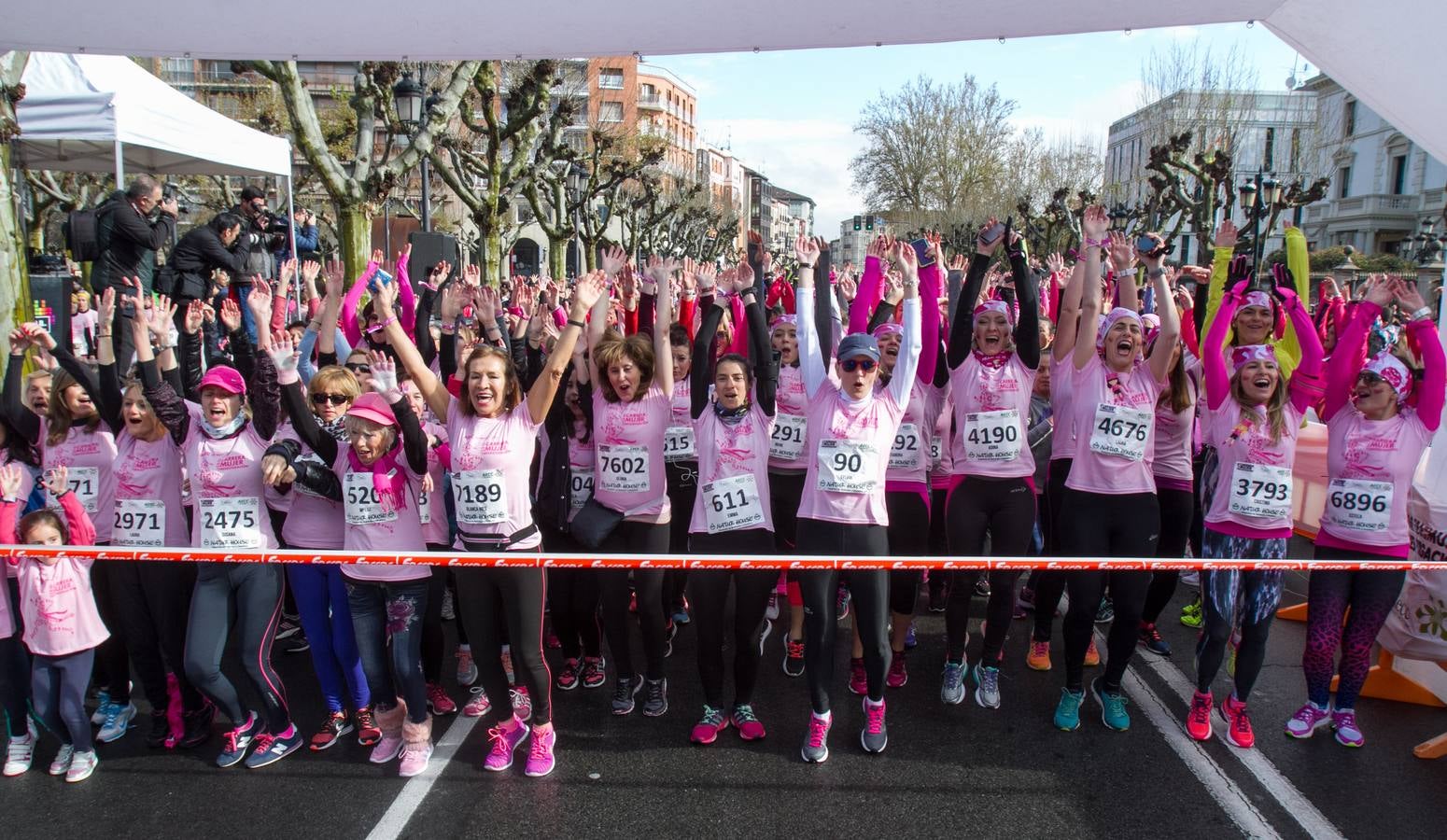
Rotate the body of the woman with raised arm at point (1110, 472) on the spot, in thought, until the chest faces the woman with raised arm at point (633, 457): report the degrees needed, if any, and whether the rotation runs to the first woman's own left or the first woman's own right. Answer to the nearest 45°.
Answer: approximately 45° to the first woman's own right

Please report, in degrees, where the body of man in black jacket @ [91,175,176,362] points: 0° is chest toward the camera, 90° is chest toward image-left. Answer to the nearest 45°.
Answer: approximately 270°

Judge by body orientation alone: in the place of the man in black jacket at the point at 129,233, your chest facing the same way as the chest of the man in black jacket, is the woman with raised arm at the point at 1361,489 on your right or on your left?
on your right

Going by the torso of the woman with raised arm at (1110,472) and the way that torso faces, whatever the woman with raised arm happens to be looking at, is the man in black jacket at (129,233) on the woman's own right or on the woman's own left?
on the woman's own right

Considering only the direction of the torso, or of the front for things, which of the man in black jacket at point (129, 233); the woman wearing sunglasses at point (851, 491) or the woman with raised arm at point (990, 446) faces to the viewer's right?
the man in black jacket

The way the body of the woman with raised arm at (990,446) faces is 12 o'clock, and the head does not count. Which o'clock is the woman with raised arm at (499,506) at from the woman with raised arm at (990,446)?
the woman with raised arm at (499,506) is roughly at 2 o'clock from the woman with raised arm at (990,446).

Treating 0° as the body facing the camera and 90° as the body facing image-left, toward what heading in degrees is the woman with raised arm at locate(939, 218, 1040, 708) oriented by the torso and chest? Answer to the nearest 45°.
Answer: approximately 0°

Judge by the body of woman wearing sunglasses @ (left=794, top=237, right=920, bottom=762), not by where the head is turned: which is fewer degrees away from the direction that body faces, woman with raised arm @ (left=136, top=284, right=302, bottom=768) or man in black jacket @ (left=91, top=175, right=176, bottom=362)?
the woman with raised arm
